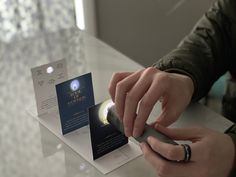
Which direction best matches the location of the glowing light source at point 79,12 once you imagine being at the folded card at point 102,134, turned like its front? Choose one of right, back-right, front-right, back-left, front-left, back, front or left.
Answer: back-left

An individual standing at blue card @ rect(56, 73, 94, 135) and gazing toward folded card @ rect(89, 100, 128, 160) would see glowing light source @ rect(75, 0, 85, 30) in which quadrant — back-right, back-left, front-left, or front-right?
back-left

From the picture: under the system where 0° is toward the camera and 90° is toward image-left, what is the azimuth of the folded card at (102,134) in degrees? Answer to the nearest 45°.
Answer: approximately 315°

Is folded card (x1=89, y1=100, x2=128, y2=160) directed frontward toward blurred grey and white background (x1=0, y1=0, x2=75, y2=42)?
no
